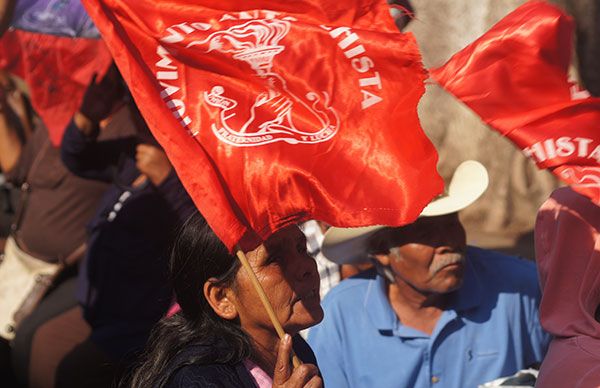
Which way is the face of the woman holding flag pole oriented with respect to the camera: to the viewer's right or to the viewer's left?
to the viewer's right

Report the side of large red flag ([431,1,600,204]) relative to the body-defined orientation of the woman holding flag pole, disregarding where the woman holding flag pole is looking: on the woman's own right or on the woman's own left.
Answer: on the woman's own left

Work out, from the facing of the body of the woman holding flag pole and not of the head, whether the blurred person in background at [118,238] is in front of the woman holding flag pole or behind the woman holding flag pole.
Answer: behind

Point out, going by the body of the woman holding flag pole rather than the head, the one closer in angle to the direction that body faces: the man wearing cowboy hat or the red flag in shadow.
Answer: the man wearing cowboy hat

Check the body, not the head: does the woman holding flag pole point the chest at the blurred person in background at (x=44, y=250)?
no

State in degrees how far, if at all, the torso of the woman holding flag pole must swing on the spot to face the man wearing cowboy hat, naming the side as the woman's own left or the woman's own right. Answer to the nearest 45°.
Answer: approximately 90° to the woman's own left

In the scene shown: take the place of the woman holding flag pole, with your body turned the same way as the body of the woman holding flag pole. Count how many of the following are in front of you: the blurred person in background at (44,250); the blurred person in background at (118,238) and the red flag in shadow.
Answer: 0
